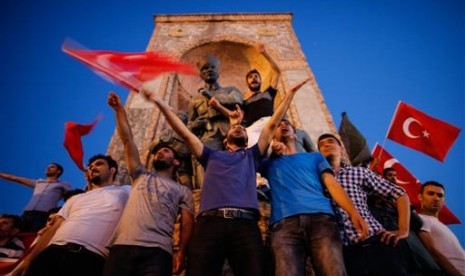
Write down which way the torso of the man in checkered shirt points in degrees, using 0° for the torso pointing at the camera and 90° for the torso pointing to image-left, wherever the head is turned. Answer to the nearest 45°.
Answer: approximately 45°

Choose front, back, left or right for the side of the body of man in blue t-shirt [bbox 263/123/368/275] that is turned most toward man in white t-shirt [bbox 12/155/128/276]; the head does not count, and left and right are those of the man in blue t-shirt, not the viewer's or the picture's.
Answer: right

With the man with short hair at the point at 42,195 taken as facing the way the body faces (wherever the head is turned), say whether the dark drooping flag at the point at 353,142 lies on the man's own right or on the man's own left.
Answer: on the man's own left

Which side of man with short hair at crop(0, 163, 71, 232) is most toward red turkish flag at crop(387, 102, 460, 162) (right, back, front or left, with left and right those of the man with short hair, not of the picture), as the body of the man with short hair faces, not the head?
left

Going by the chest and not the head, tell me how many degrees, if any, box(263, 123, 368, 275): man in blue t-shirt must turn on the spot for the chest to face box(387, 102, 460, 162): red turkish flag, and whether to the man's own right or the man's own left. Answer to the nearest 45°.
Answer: approximately 135° to the man's own left

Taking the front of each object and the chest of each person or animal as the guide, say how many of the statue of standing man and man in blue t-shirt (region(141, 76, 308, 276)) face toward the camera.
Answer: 2

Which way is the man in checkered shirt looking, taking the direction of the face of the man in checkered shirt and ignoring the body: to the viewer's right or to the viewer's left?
to the viewer's left

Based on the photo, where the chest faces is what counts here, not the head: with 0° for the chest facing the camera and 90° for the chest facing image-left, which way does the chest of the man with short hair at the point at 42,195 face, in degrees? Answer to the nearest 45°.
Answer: approximately 45°

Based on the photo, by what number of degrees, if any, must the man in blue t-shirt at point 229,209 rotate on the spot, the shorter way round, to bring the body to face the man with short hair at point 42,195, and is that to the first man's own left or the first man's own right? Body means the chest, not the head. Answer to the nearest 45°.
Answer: approximately 135° to the first man's own right

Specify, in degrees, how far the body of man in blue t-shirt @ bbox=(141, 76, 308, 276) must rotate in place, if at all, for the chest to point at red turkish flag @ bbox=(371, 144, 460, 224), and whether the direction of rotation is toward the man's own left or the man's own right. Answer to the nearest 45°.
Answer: approximately 135° to the man's own left
